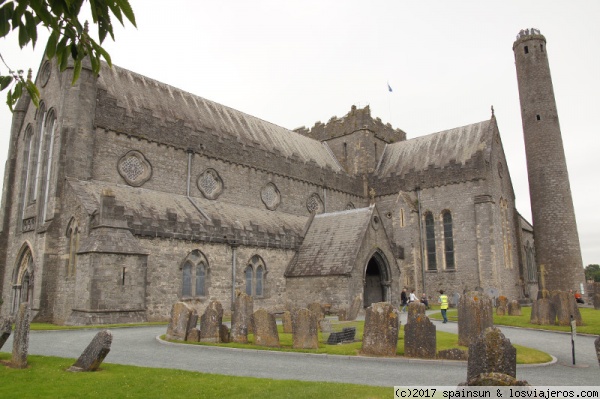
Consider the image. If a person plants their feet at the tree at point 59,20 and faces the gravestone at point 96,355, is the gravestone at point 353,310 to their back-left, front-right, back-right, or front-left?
front-right

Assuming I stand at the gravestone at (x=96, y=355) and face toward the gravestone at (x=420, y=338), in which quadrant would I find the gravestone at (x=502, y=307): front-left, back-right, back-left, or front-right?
front-left

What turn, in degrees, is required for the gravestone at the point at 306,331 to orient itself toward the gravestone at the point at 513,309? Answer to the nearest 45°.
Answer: approximately 135° to its left

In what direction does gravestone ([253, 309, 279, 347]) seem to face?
toward the camera

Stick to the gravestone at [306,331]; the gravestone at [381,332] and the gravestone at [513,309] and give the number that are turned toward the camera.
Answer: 3

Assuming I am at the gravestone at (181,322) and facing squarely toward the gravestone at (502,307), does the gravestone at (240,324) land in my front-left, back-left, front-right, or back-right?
front-right

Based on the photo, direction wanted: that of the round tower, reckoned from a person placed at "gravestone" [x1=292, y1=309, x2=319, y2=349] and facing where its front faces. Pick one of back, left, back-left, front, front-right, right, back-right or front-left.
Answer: back-left

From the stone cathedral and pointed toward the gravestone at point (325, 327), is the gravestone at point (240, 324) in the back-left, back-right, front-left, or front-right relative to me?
front-right

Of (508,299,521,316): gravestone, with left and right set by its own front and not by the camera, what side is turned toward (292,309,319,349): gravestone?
front

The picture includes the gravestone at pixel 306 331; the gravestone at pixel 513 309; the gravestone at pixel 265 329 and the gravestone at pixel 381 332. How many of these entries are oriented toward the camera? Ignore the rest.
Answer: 4

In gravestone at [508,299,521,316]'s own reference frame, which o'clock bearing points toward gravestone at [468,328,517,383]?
gravestone at [468,328,517,383] is roughly at 12 o'clock from gravestone at [508,299,521,316].

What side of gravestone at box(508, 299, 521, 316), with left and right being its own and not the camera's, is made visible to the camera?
front

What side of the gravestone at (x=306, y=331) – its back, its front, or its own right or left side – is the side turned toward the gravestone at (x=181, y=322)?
right
